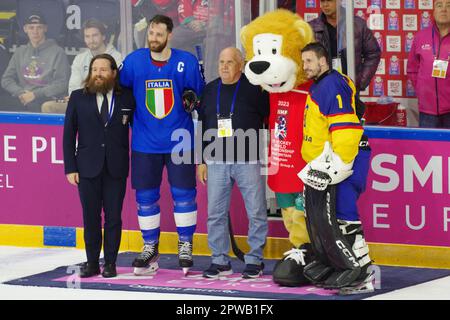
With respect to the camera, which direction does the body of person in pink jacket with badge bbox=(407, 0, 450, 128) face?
toward the camera

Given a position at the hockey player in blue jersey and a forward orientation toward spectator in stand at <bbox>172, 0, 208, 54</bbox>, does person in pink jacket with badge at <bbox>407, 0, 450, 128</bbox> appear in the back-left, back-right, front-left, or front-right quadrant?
front-right

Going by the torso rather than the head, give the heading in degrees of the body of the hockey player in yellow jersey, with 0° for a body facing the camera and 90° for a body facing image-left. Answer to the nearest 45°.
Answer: approximately 45°

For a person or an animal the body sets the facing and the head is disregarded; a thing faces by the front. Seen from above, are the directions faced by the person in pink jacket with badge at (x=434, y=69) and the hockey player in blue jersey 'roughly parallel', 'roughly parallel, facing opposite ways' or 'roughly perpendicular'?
roughly parallel

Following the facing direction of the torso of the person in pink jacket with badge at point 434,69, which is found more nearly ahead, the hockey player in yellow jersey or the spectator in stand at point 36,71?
the hockey player in yellow jersey

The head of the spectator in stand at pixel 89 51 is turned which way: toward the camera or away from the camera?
toward the camera

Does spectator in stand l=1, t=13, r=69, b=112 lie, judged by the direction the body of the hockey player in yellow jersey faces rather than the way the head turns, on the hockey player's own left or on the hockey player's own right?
on the hockey player's own right

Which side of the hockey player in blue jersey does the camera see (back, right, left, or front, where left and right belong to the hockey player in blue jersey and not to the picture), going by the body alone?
front

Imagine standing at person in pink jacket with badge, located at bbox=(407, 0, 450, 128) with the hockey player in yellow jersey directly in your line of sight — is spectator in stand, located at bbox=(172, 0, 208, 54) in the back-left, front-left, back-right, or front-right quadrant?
front-right

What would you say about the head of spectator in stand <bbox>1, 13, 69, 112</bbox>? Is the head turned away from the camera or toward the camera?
toward the camera

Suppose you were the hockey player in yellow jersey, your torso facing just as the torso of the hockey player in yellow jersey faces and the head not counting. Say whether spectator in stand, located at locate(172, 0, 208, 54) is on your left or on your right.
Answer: on your right

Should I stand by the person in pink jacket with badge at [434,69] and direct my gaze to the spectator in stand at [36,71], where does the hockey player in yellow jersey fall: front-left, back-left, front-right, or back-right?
front-left

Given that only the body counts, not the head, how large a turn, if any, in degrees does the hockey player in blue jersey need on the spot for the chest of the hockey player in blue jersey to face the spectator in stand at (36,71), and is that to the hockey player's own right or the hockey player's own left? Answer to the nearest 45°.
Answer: approximately 135° to the hockey player's own right

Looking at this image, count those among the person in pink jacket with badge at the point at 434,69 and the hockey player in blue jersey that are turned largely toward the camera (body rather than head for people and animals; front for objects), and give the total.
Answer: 2
